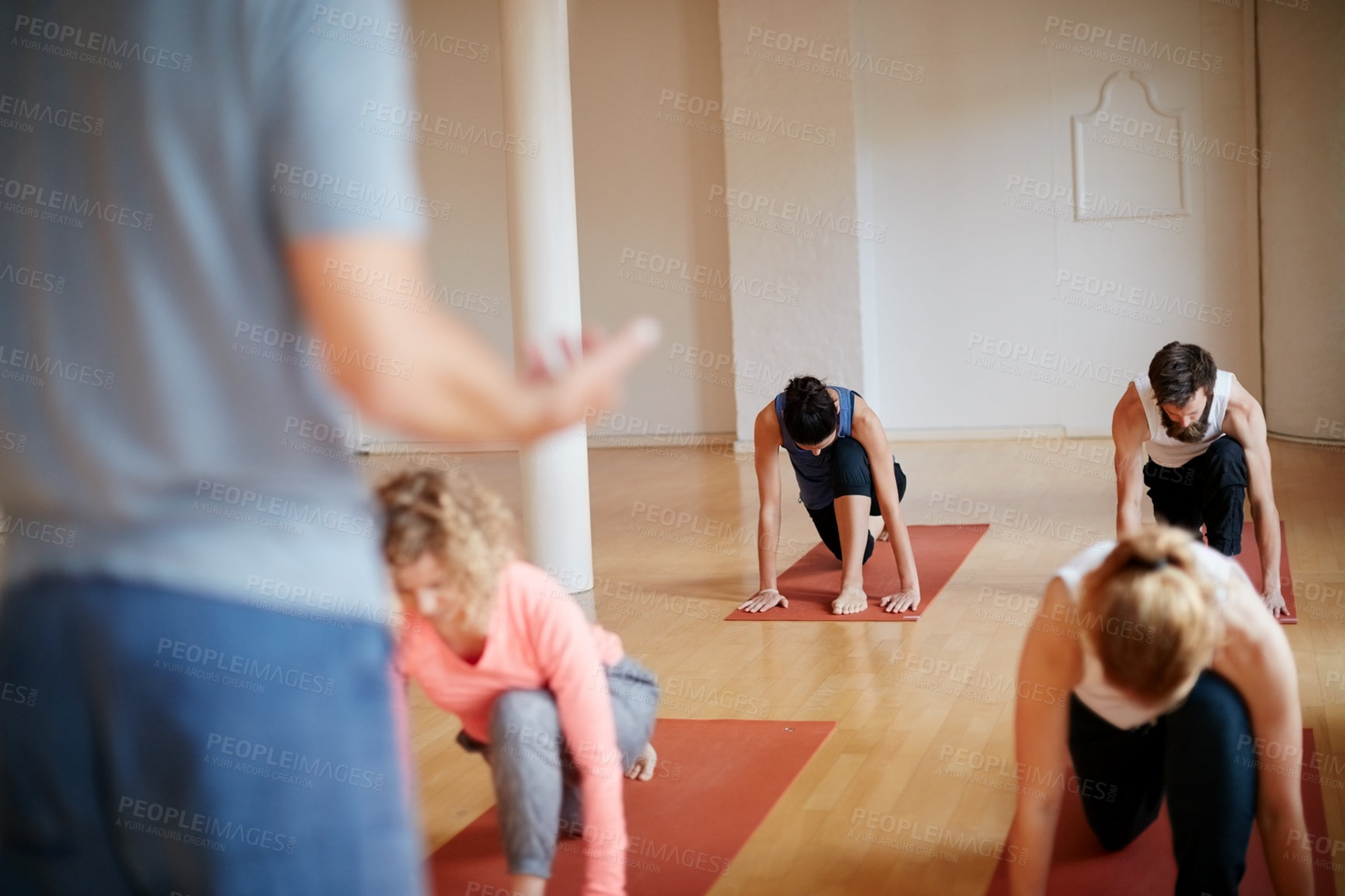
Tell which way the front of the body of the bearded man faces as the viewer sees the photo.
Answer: toward the camera

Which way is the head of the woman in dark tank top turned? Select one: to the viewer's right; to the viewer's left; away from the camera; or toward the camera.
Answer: toward the camera

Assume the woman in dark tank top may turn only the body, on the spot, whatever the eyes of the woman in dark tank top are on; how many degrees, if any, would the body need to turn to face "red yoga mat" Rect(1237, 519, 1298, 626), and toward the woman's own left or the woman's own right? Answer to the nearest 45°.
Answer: approximately 90° to the woman's own left

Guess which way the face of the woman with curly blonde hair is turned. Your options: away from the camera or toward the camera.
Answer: toward the camera

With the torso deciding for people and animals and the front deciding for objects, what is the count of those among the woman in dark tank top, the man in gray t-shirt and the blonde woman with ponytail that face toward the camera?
2

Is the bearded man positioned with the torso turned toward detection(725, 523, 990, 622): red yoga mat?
no

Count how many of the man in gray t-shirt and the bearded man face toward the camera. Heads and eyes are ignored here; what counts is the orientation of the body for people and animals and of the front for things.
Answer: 1

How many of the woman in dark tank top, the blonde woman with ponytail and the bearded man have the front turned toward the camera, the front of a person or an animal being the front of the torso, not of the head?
3

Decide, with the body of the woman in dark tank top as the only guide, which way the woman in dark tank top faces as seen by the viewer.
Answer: toward the camera

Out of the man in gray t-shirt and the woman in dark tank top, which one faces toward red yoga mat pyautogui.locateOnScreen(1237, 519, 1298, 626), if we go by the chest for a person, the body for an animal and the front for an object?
the man in gray t-shirt

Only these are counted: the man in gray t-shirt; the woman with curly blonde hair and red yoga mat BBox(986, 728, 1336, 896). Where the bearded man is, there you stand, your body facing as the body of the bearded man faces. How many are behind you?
0

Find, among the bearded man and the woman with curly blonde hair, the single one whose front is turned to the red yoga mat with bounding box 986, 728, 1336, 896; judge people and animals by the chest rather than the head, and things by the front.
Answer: the bearded man

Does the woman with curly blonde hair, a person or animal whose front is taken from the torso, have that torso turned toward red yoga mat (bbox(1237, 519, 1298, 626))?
no

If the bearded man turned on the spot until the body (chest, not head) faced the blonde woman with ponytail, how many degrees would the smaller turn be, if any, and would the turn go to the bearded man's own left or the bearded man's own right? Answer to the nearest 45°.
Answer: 0° — they already face them

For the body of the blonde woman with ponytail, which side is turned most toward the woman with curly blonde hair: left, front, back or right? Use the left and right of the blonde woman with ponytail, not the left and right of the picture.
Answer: right

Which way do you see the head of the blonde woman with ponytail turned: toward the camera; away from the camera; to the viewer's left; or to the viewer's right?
toward the camera

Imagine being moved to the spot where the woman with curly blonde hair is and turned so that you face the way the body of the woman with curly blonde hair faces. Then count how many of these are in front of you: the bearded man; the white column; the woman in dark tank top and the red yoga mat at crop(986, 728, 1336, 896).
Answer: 0

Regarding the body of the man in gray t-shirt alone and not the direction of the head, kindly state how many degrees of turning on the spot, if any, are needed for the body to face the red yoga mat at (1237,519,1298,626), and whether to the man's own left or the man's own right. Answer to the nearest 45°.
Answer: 0° — they already face it

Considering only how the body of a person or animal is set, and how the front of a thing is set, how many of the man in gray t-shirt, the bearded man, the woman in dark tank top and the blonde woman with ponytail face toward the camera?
3

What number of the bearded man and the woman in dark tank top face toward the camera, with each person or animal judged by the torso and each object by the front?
2

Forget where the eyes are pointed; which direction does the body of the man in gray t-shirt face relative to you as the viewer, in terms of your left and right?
facing away from the viewer and to the right of the viewer

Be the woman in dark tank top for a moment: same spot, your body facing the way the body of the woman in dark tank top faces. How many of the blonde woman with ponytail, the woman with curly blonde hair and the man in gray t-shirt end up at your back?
0

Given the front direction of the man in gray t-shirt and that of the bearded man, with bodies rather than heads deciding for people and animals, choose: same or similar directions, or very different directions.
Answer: very different directions
